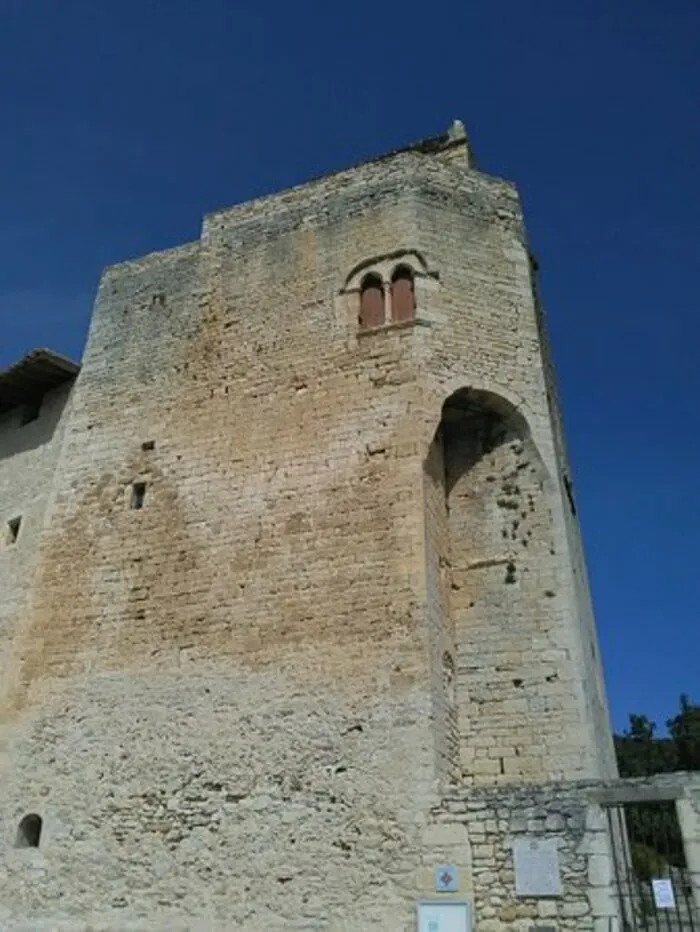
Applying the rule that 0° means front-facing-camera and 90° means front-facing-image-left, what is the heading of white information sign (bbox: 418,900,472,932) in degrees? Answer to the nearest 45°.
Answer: approximately 0°

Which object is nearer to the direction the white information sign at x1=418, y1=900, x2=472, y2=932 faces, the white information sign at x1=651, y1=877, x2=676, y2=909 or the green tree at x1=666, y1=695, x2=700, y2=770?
the white information sign

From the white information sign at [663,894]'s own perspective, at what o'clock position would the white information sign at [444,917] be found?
the white information sign at [444,917] is roughly at 3 o'clock from the white information sign at [663,894].

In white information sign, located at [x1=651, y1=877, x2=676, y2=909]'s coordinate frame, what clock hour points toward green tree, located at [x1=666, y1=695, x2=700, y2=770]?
The green tree is roughly at 6 o'clock from the white information sign.

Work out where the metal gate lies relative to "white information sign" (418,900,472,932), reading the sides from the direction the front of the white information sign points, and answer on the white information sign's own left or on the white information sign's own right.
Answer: on the white information sign's own left

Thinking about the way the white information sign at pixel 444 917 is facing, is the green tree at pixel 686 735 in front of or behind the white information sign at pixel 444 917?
behind
